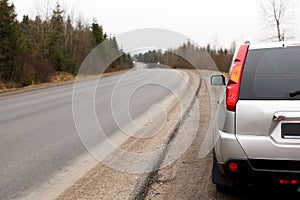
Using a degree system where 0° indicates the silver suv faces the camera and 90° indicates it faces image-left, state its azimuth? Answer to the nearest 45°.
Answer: approximately 180°

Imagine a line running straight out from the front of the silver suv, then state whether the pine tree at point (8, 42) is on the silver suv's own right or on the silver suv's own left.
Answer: on the silver suv's own left
